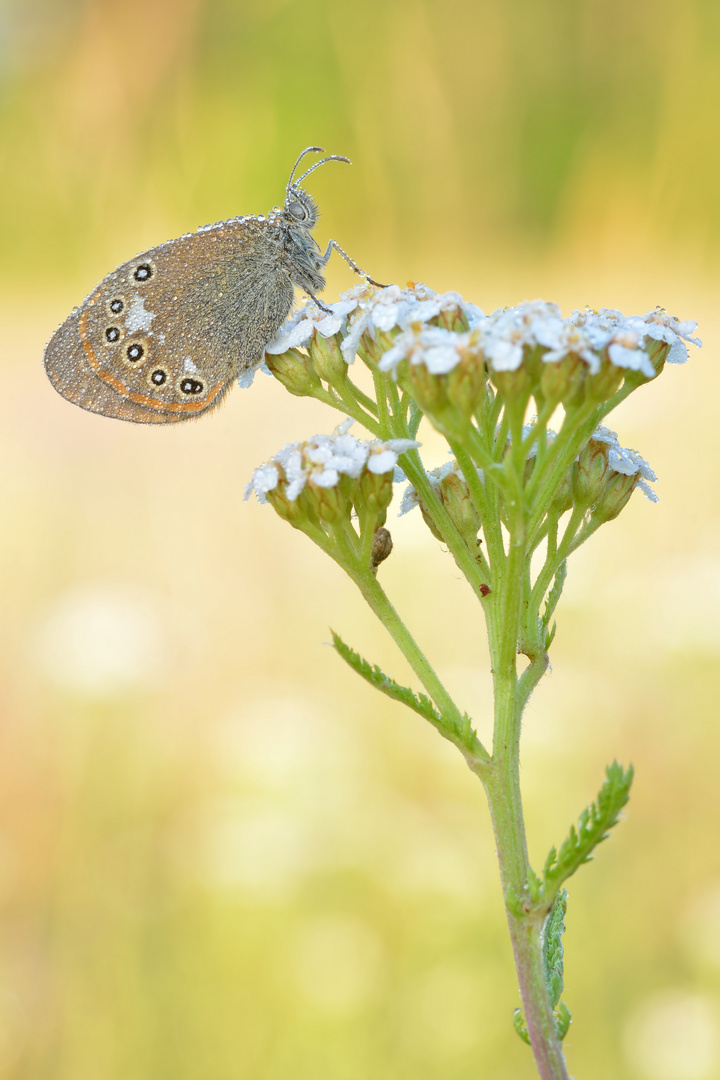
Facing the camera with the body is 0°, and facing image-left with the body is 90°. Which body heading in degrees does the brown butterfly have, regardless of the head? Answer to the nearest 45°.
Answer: approximately 270°
